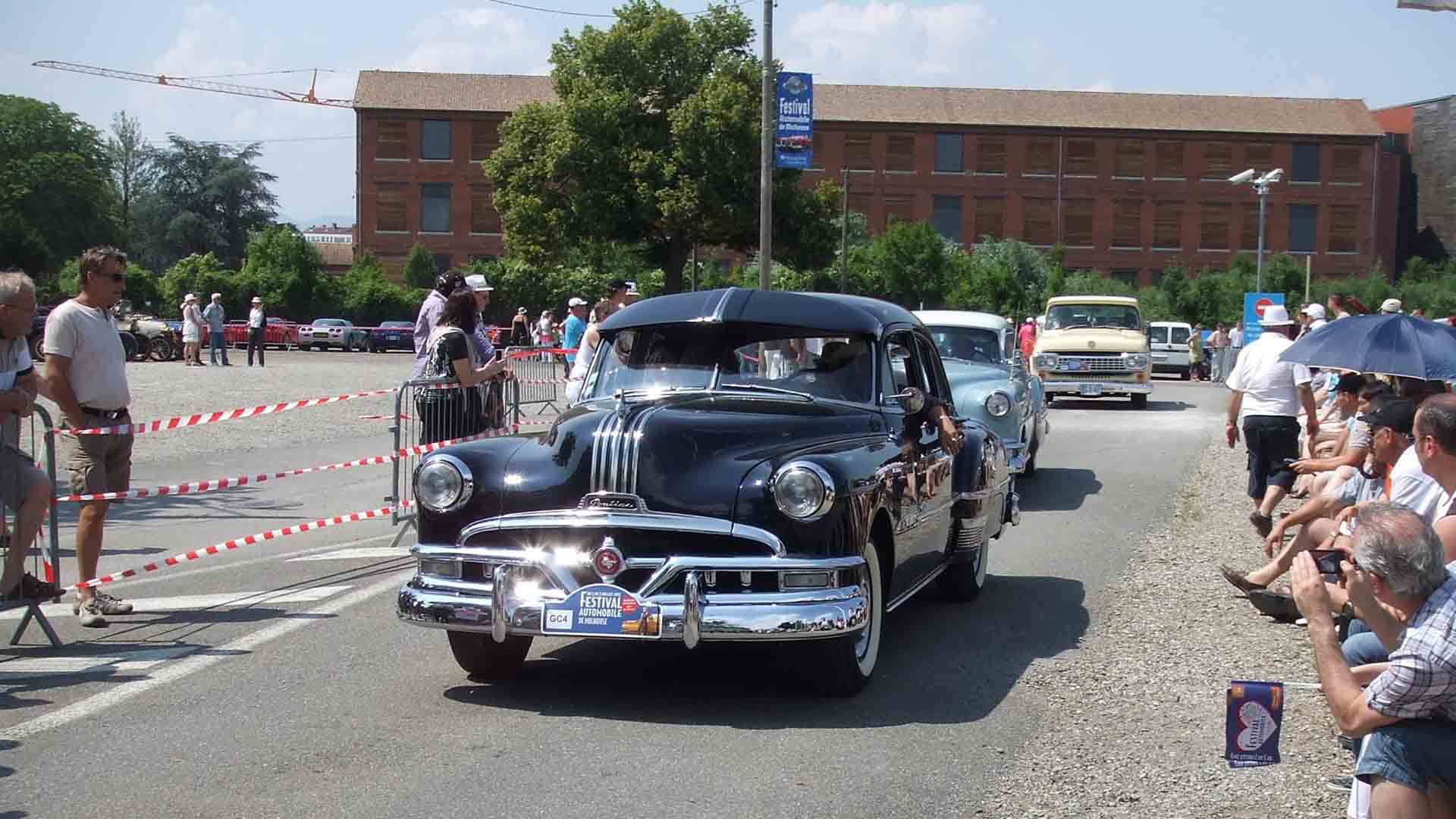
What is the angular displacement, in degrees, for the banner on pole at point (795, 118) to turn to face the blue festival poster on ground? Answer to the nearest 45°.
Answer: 0° — it already faces it

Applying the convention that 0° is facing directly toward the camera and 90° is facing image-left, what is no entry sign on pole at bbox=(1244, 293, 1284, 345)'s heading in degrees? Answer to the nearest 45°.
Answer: approximately 0°

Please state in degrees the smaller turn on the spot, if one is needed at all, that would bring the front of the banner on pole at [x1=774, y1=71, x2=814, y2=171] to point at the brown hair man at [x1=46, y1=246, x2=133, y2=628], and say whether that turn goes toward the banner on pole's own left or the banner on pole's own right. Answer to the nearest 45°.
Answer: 0° — it already faces them

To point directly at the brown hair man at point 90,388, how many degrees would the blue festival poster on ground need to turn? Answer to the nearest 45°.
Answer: approximately 90° to its right

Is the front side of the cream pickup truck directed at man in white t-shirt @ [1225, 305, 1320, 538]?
yes

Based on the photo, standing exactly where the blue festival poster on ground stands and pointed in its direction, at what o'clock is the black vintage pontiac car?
The black vintage pontiac car is roughly at 4 o'clock from the blue festival poster on ground.

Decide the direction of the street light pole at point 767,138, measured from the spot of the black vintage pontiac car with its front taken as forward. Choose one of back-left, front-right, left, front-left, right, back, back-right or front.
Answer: back-right

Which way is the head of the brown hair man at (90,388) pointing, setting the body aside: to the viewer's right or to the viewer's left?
to the viewer's right

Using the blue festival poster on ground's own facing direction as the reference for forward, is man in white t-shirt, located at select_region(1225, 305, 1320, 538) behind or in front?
behind

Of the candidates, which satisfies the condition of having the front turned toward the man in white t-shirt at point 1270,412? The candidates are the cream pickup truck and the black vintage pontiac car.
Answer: the cream pickup truck
